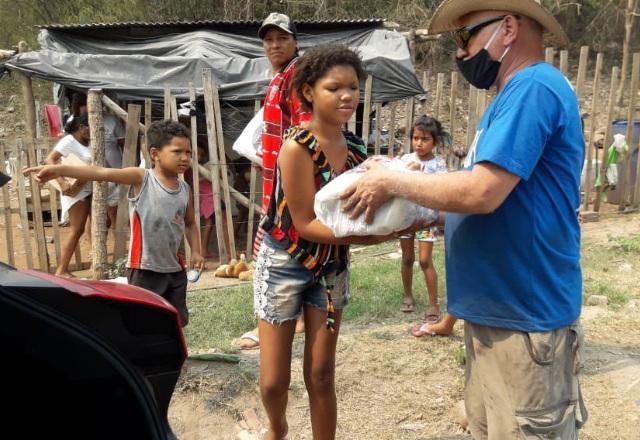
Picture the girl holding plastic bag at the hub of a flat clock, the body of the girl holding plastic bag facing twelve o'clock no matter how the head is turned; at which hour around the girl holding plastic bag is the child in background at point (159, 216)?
The child in background is roughly at 6 o'clock from the girl holding plastic bag.

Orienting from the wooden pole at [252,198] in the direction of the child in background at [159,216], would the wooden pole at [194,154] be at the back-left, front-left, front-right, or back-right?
front-right

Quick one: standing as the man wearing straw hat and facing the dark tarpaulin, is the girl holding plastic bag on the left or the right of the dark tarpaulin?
left

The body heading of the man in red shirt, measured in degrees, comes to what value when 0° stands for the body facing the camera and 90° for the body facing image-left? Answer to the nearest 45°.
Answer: approximately 45°

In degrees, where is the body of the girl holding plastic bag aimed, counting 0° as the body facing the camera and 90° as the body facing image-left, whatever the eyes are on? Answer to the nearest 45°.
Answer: approximately 315°

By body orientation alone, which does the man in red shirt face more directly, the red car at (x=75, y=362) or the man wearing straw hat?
the red car

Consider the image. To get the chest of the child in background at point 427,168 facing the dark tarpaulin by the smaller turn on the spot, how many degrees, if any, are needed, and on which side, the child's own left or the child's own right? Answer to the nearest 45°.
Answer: approximately 90° to the child's own right

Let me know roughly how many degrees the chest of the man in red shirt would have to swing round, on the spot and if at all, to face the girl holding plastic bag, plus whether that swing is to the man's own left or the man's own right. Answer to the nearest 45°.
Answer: approximately 45° to the man's own left

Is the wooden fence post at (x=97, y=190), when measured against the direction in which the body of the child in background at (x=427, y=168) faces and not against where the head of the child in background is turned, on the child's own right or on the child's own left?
on the child's own right

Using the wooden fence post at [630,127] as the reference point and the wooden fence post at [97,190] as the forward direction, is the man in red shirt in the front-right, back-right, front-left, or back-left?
front-left

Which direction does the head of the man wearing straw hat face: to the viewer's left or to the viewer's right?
to the viewer's left

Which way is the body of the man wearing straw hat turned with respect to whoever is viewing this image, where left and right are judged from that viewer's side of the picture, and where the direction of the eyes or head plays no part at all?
facing to the left of the viewer
